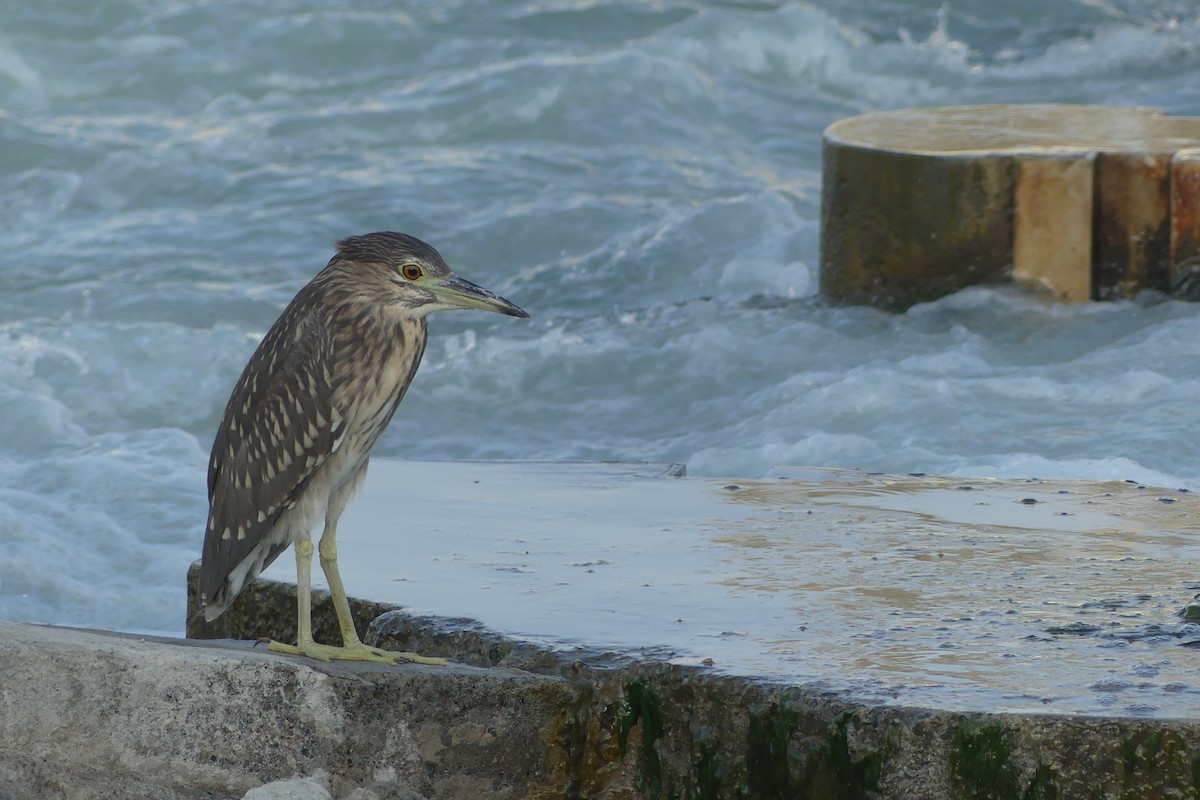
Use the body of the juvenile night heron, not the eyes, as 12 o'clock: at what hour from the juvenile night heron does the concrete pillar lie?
The concrete pillar is roughly at 10 o'clock from the juvenile night heron.

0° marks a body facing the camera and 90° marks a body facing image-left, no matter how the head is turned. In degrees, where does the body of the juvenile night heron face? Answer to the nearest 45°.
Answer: approximately 270°
